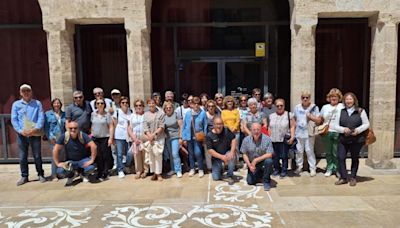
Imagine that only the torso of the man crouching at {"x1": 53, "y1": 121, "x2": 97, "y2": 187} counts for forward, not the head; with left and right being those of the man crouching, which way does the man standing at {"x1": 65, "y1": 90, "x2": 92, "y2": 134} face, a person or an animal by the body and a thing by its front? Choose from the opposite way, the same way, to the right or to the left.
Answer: the same way

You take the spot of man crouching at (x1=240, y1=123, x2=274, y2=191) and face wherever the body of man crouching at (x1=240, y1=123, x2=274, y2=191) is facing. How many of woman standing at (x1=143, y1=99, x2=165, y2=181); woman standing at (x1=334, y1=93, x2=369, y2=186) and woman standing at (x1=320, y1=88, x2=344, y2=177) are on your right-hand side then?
1

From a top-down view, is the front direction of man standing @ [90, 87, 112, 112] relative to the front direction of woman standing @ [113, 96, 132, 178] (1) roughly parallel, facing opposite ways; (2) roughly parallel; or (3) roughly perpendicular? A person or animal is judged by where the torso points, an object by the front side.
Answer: roughly parallel

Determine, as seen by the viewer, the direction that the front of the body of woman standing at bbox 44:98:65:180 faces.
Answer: toward the camera

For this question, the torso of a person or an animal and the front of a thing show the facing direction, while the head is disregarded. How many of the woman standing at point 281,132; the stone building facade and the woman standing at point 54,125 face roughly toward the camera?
3

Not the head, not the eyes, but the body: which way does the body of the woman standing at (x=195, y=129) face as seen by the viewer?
toward the camera

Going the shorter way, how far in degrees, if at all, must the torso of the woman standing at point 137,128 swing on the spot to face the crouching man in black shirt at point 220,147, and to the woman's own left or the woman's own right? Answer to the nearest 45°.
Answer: approximately 90° to the woman's own left

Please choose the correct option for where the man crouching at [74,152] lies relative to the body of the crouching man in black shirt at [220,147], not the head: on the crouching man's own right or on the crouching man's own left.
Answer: on the crouching man's own right

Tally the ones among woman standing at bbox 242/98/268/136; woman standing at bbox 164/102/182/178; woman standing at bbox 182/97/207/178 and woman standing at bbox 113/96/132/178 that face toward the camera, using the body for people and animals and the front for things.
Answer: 4

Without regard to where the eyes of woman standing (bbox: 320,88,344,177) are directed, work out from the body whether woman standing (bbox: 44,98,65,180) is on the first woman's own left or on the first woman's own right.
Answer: on the first woman's own right

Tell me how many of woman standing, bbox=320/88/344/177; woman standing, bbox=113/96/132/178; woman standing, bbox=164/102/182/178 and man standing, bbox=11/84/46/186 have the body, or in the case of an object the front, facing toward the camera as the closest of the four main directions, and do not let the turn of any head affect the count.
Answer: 4

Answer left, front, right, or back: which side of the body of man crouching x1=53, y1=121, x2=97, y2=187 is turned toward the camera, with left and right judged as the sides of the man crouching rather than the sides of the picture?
front

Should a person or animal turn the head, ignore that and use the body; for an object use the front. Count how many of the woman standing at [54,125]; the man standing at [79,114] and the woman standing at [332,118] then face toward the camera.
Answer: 3

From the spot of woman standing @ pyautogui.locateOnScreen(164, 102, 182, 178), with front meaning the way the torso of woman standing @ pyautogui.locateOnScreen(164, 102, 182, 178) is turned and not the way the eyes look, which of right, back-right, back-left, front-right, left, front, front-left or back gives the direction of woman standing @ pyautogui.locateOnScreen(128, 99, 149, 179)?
right

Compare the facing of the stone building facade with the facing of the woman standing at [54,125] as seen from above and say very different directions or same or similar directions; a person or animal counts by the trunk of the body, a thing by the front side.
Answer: same or similar directions
